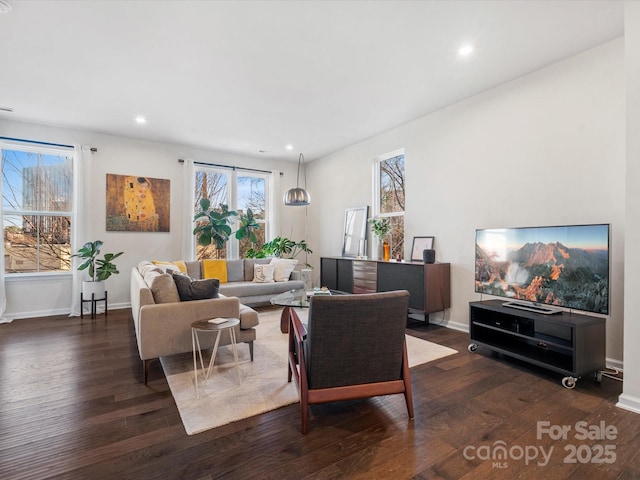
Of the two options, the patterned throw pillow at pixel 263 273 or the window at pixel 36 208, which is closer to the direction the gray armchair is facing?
the patterned throw pillow

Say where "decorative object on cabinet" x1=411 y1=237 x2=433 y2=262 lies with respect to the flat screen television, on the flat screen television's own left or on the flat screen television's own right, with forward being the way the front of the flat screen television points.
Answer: on the flat screen television's own right

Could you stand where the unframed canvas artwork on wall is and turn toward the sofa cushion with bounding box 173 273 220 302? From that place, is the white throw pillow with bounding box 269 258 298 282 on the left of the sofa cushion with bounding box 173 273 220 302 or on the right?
left

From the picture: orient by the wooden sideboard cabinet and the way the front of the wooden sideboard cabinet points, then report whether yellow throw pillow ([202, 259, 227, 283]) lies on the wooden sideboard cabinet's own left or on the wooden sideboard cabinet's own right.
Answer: on the wooden sideboard cabinet's own right

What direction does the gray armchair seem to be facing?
away from the camera

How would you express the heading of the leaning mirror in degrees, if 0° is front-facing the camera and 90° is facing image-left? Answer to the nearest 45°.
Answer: approximately 45°

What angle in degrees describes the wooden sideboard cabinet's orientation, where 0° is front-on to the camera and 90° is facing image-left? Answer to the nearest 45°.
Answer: approximately 45°

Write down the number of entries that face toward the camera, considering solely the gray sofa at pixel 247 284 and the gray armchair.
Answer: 1

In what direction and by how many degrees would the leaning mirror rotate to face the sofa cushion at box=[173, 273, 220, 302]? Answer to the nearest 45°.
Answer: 0° — it already faces it

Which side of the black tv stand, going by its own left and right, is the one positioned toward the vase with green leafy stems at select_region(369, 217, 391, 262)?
right

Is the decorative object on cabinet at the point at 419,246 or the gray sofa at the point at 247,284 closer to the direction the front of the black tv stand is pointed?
the gray sofa

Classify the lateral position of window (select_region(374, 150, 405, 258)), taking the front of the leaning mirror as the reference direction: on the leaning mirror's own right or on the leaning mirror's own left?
on the leaning mirror's own left

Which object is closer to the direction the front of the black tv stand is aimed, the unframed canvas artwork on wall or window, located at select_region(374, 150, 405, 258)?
the unframed canvas artwork on wall

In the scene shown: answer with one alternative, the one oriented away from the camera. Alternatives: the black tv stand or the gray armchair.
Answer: the gray armchair
